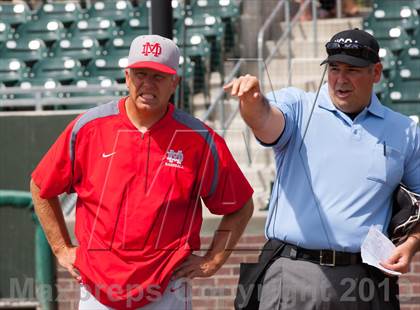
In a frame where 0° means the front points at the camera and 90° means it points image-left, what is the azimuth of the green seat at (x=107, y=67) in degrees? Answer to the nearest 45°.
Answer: approximately 0°

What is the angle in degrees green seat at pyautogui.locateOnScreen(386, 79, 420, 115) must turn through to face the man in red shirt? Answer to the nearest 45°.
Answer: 0° — it already faces them

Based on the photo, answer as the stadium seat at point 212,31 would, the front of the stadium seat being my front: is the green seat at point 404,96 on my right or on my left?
on my left

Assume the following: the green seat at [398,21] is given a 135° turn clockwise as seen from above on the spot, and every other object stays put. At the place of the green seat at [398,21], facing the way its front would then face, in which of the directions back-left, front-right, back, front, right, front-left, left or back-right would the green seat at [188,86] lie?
left

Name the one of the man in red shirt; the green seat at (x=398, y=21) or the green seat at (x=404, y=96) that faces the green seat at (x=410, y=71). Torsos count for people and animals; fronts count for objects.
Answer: the green seat at (x=398, y=21)

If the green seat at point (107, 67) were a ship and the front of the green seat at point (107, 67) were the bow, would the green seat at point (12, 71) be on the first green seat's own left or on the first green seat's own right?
on the first green seat's own right
